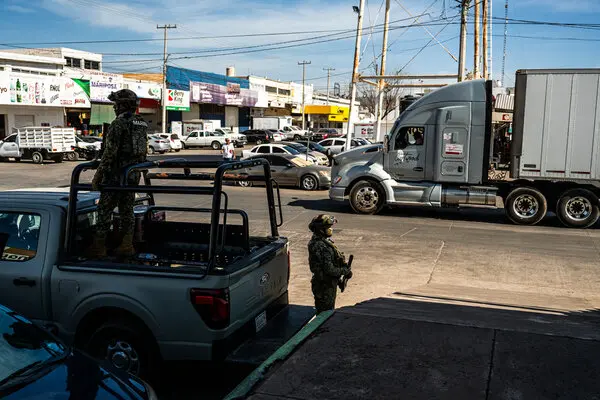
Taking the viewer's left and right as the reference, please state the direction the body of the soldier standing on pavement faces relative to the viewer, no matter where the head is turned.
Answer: facing to the right of the viewer

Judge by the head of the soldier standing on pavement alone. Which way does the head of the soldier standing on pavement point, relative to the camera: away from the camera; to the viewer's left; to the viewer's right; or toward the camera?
to the viewer's right

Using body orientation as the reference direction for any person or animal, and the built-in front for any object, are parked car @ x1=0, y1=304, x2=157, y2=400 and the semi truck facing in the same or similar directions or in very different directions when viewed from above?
very different directions

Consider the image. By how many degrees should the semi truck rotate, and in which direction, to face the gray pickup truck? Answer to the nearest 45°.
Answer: approximately 90° to its left

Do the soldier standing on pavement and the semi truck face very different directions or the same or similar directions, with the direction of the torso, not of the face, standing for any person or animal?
very different directions

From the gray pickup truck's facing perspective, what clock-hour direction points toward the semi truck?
The semi truck is roughly at 3 o'clock from the gray pickup truck.
